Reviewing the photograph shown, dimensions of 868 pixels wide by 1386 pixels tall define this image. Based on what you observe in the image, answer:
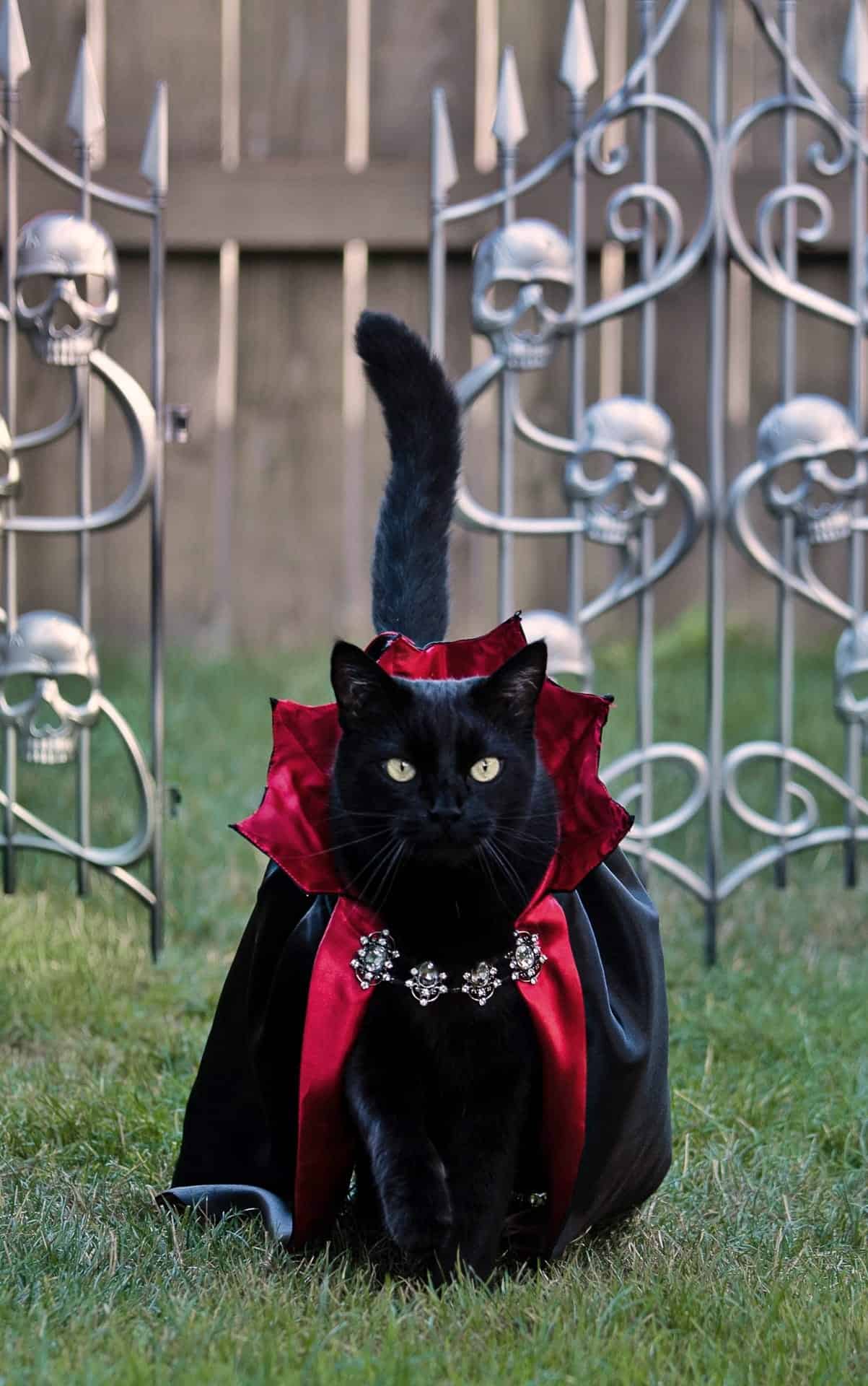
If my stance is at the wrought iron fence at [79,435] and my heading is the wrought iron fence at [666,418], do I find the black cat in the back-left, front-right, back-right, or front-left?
front-right

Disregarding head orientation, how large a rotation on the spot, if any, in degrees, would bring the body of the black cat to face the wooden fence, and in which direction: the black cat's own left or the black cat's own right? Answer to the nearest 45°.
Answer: approximately 180°

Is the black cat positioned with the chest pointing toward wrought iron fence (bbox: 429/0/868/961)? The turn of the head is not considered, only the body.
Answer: no

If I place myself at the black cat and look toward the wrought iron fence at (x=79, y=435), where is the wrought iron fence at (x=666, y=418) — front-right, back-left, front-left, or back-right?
front-right

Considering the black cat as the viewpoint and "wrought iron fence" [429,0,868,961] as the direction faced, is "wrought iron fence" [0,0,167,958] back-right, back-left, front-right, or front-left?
front-left

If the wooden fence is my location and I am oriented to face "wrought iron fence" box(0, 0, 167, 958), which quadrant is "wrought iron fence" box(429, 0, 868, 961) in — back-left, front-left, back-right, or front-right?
front-left

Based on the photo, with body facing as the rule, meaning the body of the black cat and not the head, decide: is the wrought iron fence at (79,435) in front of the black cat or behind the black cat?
behind

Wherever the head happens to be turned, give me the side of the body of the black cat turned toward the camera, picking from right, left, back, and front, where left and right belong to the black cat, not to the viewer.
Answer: front

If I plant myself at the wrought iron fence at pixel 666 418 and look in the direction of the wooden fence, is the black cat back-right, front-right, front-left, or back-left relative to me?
back-left

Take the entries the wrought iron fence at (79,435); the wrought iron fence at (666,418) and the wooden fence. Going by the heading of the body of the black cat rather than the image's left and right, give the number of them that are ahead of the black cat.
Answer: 0
